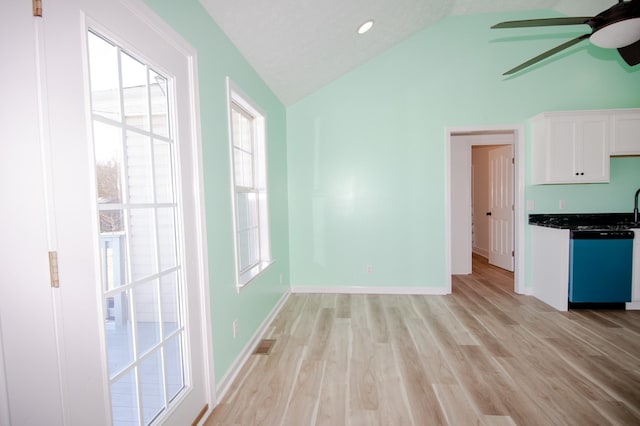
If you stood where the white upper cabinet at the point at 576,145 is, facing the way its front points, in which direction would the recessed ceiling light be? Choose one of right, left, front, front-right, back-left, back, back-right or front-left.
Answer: right

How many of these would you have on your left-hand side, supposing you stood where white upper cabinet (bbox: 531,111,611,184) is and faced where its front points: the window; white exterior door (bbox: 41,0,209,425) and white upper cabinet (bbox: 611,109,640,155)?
1

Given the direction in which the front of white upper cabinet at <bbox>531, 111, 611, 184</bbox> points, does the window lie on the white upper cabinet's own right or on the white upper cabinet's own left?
on the white upper cabinet's own right

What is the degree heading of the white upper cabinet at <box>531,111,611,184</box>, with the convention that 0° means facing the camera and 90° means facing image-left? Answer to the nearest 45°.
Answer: approximately 315°

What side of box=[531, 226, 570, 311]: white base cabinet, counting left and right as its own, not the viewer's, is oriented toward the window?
right

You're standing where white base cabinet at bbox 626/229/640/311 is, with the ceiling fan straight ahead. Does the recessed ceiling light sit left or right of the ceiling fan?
right

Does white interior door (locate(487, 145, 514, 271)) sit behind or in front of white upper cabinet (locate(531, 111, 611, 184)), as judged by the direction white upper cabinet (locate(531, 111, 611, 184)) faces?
behind

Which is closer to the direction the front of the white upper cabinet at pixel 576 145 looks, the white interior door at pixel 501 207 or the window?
the window

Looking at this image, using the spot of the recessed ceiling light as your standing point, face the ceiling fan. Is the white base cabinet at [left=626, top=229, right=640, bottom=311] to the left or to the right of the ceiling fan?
left

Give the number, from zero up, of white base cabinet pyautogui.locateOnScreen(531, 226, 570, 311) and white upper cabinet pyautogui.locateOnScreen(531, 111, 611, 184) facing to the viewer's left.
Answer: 0

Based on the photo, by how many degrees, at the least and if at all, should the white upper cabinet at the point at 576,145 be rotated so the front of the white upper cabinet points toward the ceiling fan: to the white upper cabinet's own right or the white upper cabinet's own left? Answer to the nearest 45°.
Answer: approximately 45° to the white upper cabinet's own right

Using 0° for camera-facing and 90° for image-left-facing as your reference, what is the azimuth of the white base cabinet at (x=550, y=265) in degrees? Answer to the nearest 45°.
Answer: approximately 315°
